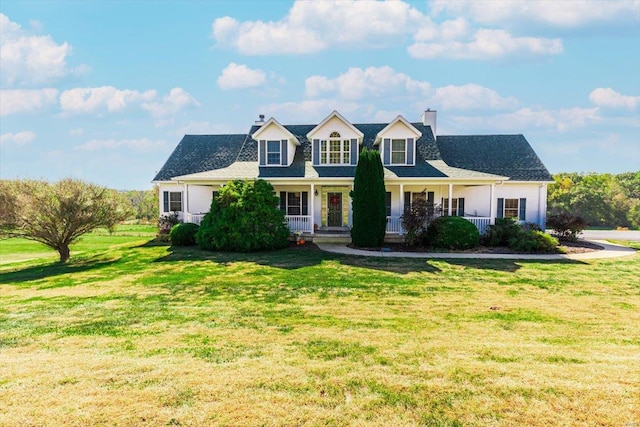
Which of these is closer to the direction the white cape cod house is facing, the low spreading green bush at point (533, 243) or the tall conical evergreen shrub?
the tall conical evergreen shrub

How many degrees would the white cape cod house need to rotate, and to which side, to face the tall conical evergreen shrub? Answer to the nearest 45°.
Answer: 0° — it already faces it

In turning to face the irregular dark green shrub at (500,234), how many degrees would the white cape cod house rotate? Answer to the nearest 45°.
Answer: approximately 45° to its left

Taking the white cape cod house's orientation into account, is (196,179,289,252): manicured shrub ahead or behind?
ahead

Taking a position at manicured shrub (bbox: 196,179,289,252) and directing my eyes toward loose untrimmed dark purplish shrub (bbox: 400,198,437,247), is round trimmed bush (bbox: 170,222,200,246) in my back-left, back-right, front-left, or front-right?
back-left

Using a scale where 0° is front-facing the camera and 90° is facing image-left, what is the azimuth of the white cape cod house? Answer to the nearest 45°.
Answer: approximately 0°

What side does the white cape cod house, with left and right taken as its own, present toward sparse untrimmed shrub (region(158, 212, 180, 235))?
right

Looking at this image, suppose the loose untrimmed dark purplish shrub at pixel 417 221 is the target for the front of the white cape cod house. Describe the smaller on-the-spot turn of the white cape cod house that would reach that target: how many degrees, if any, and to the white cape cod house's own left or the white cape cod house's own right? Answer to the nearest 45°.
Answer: approximately 45° to the white cape cod house's own left
